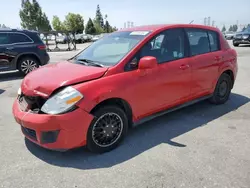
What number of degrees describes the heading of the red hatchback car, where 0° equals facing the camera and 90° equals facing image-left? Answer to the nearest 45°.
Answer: approximately 45°

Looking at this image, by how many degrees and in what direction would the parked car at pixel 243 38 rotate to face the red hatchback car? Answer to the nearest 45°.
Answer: approximately 45° to its left

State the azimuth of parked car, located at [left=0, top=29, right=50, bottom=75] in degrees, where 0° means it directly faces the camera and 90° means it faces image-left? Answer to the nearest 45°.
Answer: approximately 90°

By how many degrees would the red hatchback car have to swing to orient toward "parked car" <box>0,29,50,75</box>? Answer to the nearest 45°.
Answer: approximately 90° to its right

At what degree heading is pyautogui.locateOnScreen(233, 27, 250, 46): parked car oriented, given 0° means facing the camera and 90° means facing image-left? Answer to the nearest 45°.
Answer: approximately 45°

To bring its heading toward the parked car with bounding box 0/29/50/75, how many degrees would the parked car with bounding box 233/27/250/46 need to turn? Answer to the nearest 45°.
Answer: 0° — it already faces it

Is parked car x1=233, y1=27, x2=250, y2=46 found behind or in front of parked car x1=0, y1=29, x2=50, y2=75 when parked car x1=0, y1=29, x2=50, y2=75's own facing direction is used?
behind

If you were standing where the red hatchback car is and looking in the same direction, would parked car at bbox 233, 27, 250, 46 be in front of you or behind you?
behind

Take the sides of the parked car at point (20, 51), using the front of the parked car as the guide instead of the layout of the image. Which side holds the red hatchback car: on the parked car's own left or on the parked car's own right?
on the parked car's own left
